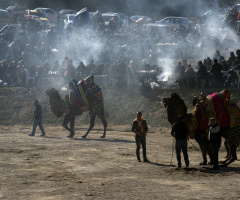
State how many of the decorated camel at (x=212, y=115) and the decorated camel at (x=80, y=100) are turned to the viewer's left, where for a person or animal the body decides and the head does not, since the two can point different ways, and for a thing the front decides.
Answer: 2

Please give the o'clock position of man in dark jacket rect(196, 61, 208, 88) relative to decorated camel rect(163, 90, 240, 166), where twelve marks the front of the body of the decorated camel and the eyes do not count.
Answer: The man in dark jacket is roughly at 3 o'clock from the decorated camel.

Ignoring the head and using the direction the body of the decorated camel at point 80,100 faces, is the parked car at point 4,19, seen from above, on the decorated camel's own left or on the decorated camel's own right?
on the decorated camel's own right

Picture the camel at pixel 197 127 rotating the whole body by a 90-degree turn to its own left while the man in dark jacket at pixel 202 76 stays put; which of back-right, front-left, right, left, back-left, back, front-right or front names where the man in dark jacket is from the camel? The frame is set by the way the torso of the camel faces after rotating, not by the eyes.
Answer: back

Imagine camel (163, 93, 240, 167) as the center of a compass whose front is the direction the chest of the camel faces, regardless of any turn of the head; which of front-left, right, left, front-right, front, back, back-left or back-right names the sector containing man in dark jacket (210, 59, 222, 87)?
right

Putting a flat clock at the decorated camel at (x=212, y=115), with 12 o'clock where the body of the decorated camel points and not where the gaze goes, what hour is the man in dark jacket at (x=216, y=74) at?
The man in dark jacket is roughly at 3 o'clock from the decorated camel.

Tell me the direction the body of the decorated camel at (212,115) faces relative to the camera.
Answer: to the viewer's left

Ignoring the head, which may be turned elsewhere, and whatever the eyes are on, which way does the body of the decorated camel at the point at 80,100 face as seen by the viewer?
to the viewer's left

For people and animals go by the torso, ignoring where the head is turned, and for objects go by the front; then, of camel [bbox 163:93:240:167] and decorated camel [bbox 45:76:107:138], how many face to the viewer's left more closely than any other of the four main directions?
2

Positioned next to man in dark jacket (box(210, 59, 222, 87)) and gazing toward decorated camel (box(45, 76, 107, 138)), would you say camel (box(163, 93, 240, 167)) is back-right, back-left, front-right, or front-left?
front-left

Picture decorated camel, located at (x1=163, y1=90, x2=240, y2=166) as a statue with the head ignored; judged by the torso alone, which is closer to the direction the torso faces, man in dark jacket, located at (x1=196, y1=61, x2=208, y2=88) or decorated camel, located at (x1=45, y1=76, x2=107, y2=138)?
the decorated camel
